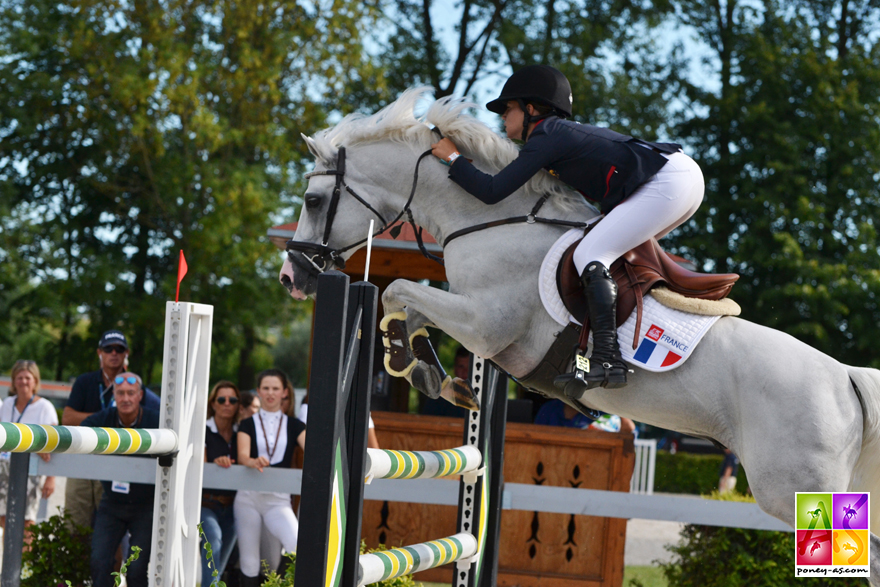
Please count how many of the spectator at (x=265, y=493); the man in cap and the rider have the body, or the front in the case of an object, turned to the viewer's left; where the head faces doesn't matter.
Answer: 1

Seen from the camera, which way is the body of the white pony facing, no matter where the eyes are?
to the viewer's left

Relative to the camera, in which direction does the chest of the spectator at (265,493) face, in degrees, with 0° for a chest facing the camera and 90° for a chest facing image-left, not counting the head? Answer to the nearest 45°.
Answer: approximately 0°

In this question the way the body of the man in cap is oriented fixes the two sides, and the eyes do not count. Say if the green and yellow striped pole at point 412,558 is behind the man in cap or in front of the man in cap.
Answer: in front

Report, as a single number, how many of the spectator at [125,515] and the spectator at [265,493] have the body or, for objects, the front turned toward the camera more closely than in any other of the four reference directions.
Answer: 2

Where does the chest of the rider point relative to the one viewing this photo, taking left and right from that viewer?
facing to the left of the viewer

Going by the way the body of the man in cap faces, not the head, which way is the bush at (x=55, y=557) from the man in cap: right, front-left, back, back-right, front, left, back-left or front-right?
front

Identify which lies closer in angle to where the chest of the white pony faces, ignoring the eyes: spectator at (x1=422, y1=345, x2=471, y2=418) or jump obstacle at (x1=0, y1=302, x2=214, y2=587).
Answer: the jump obstacle
